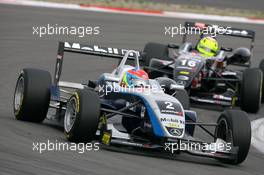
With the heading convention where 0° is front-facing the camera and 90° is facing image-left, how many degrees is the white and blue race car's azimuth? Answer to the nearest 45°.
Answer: approximately 315°
